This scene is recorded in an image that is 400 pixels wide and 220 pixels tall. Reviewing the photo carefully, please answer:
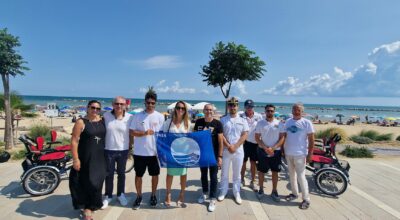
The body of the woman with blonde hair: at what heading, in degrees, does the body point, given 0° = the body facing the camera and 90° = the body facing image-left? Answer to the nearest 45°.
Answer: approximately 0°

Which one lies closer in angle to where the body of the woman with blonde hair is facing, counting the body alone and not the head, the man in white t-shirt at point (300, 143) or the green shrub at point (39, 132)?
the man in white t-shirt

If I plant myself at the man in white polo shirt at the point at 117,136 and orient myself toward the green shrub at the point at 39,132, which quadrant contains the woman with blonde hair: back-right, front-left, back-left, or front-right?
back-right

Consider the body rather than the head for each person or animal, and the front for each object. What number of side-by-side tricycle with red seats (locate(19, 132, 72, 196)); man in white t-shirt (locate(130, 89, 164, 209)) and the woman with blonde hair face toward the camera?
2

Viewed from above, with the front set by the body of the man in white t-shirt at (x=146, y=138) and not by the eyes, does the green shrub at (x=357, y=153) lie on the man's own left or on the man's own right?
on the man's own left

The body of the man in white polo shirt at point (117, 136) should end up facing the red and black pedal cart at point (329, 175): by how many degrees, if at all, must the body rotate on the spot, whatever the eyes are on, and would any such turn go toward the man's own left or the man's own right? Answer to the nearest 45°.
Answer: approximately 90° to the man's own left

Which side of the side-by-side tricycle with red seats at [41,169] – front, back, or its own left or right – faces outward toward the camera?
right

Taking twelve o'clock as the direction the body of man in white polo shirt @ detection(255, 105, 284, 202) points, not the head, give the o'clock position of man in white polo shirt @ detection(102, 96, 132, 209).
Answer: man in white polo shirt @ detection(102, 96, 132, 209) is roughly at 2 o'clock from man in white polo shirt @ detection(255, 105, 284, 202).

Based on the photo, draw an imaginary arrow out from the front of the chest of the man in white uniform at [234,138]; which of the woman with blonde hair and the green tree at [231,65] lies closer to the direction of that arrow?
the woman with blonde hair
